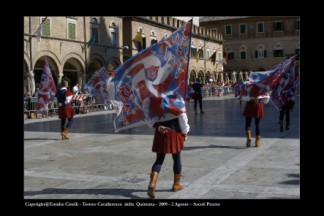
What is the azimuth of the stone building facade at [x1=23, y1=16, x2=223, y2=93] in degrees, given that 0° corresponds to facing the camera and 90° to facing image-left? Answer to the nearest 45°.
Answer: approximately 315°
